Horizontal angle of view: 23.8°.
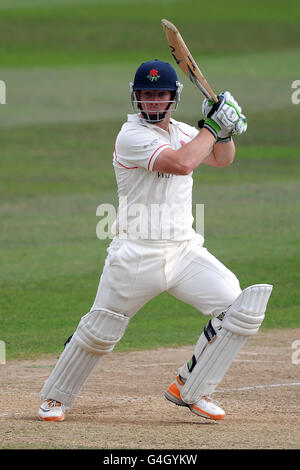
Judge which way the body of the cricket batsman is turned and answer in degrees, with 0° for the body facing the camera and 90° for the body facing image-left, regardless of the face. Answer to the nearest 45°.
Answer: approximately 315°
